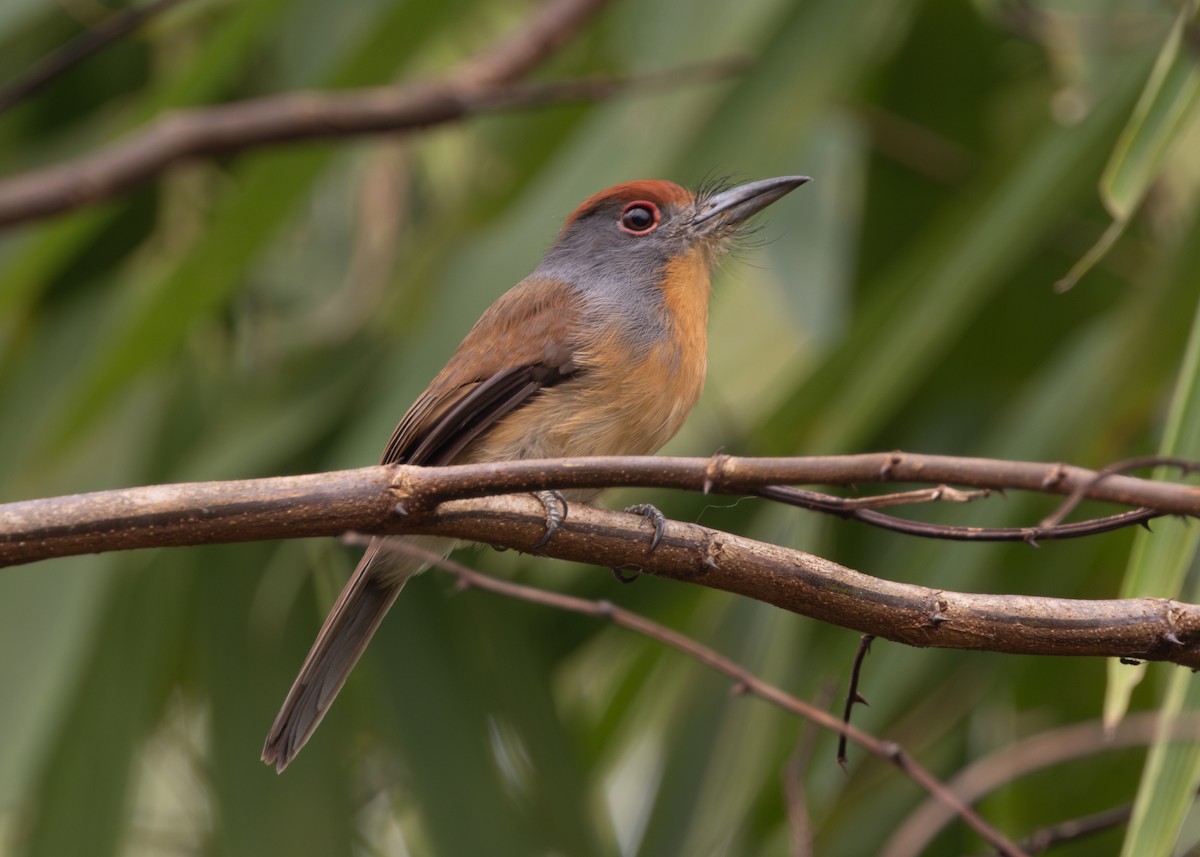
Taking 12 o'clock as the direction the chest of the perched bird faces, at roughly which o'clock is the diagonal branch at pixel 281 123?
The diagonal branch is roughly at 8 o'clock from the perched bird.

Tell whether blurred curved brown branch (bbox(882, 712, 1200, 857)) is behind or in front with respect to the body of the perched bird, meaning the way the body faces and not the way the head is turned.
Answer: in front

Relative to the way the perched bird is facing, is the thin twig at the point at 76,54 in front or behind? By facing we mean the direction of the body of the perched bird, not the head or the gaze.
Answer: behind

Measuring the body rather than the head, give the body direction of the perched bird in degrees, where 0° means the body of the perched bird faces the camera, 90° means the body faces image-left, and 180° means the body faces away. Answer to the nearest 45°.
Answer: approximately 270°

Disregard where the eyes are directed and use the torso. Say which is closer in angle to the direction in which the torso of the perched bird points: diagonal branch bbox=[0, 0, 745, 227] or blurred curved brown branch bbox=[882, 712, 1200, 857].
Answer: the blurred curved brown branch
